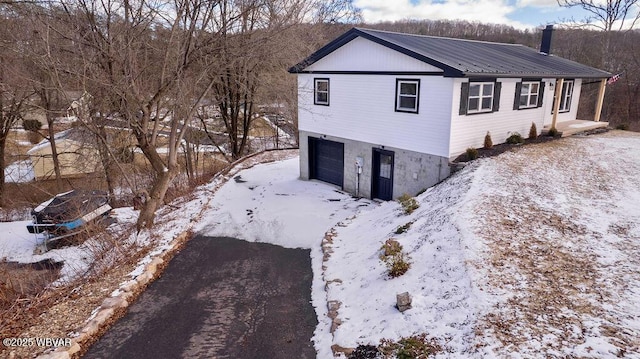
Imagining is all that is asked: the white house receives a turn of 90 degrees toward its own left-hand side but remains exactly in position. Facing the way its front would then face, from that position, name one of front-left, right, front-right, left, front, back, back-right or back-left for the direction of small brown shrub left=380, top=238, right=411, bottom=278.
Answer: back-right

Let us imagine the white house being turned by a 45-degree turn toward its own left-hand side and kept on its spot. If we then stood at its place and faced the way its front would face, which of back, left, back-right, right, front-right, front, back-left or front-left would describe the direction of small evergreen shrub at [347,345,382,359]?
right

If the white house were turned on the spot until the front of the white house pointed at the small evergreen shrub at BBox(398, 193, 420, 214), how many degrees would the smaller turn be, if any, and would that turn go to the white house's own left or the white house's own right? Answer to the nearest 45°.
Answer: approximately 45° to the white house's own right

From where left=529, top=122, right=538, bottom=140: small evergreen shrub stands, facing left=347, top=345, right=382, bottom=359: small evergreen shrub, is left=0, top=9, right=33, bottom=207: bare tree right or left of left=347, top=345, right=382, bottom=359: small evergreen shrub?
right

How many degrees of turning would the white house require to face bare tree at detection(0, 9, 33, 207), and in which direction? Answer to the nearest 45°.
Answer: approximately 135° to its right

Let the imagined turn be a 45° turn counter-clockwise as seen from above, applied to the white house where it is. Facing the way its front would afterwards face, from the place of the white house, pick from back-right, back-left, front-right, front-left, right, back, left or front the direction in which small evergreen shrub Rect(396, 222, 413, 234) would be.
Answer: right

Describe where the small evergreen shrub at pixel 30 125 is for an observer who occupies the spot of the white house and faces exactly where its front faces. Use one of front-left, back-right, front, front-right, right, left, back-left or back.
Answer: back-right

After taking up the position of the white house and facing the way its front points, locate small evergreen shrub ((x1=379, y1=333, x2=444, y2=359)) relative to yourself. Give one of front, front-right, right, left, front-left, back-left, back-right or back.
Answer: front-right

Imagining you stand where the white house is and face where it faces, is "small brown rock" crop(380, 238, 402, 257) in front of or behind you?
in front

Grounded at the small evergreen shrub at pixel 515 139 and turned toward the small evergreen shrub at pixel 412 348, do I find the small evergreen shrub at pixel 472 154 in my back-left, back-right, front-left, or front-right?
front-right

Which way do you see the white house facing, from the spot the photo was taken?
facing the viewer and to the right of the viewer
